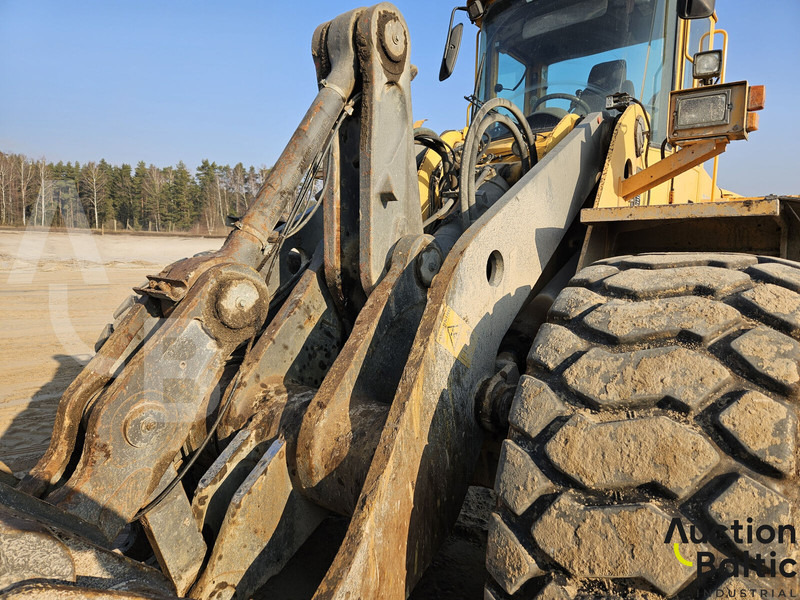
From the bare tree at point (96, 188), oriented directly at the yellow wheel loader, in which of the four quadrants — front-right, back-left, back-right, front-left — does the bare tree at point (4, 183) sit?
back-right

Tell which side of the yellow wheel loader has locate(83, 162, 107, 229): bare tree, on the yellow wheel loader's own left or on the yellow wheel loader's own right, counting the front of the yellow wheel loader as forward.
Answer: on the yellow wheel loader's own right

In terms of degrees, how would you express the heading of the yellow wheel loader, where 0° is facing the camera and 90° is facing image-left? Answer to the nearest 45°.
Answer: approximately 45°

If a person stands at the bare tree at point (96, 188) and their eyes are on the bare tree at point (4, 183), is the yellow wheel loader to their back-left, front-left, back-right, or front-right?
back-left

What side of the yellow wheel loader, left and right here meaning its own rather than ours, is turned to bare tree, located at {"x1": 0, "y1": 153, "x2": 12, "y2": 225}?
right
